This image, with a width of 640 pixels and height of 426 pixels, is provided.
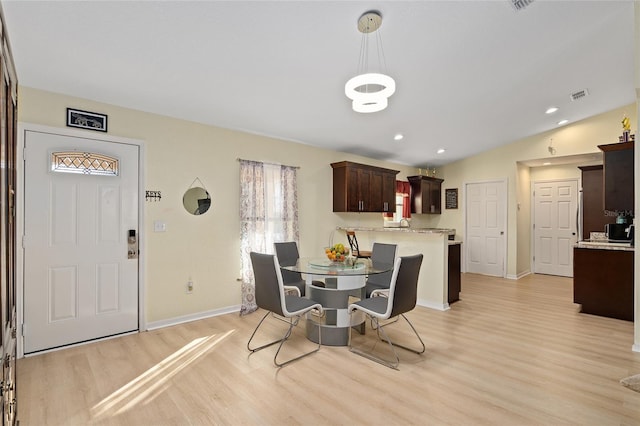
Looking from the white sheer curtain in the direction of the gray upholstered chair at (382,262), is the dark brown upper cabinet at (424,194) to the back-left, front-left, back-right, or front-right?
front-left

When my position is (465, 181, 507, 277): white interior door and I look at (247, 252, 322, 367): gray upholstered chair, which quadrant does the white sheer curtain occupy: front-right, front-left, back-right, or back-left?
front-right

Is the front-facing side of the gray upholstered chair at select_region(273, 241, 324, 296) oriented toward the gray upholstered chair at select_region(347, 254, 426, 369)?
yes

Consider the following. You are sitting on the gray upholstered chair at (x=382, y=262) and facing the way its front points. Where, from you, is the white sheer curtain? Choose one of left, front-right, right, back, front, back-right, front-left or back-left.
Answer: front-right

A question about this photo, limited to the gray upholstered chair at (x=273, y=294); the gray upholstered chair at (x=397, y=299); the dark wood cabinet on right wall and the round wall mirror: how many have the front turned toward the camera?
1

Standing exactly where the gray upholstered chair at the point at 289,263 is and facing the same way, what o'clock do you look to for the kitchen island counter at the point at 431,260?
The kitchen island counter is roughly at 10 o'clock from the gray upholstered chair.

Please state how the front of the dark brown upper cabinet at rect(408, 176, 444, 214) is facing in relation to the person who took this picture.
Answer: facing the viewer and to the right of the viewer

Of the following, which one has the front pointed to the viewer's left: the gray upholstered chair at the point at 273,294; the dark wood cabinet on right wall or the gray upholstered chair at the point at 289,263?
the dark wood cabinet on right wall

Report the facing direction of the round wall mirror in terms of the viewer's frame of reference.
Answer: facing the viewer

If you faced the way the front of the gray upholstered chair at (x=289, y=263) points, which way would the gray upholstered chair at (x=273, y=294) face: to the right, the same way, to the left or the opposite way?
to the left

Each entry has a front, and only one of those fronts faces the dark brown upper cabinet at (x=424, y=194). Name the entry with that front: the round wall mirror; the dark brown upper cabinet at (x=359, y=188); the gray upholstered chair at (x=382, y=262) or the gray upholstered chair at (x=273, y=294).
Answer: the gray upholstered chair at (x=273, y=294)

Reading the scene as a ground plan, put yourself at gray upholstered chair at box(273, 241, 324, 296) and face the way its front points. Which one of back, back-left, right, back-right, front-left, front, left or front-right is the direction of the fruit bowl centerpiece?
front

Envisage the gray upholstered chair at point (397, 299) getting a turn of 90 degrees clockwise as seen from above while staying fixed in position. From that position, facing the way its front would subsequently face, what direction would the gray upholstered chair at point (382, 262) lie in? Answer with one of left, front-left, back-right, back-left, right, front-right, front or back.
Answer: front-left

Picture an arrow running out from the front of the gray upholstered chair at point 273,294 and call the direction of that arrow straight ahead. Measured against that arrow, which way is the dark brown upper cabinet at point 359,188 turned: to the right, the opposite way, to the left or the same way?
to the right

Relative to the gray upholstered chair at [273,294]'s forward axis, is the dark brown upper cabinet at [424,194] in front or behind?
in front

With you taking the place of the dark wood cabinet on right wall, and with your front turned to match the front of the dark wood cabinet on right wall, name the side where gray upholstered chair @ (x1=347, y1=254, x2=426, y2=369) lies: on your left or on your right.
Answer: on your left

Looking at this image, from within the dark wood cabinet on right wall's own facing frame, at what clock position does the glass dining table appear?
The glass dining table is roughly at 10 o'clock from the dark wood cabinet on right wall.

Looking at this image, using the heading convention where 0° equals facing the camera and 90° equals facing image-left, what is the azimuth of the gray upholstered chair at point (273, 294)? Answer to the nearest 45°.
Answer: approximately 225°
